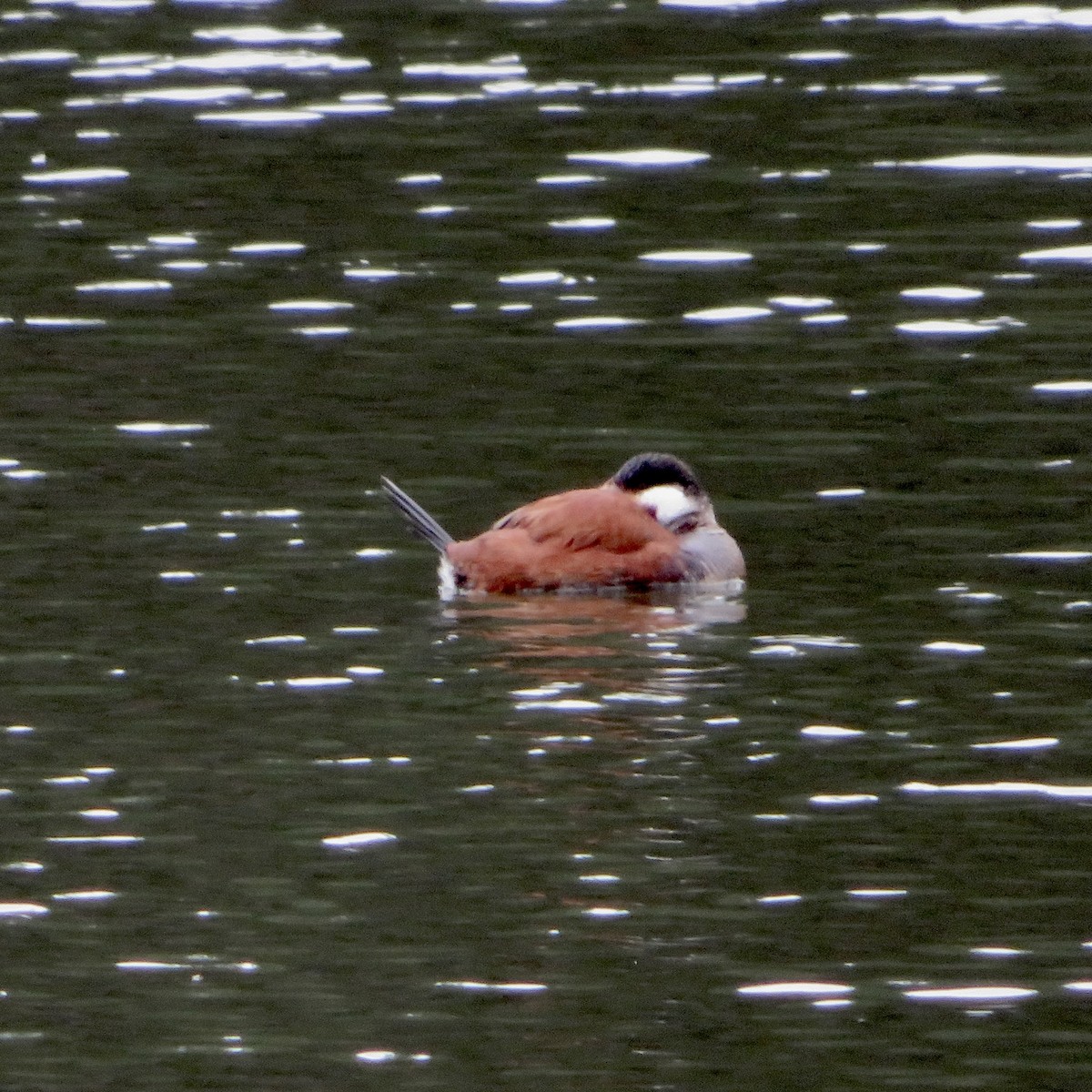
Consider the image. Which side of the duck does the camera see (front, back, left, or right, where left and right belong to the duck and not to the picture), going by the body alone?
right
